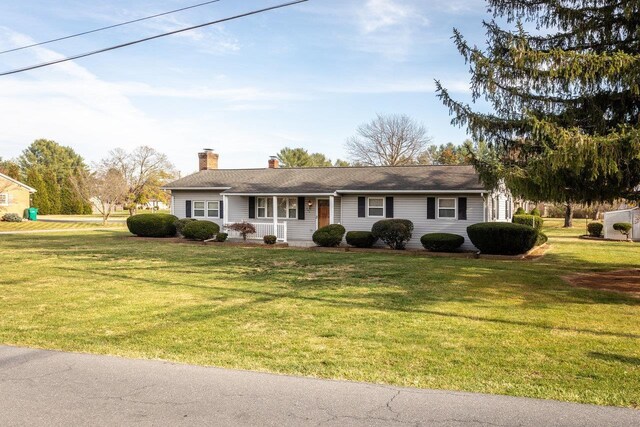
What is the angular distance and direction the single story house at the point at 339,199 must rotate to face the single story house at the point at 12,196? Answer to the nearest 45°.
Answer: approximately 135° to its right

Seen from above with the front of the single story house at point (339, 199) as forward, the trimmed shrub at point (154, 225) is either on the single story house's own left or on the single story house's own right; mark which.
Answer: on the single story house's own right

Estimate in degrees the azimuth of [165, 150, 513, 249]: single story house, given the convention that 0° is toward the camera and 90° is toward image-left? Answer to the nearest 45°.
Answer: approximately 0°

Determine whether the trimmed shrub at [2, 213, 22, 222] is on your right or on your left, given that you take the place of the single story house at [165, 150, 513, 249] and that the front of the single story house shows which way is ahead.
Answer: on your right

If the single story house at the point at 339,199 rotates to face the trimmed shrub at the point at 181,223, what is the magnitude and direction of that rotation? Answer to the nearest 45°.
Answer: approximately 90° to its right

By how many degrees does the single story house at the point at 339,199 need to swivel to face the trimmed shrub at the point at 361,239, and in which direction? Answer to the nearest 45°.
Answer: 0° — it already faces it

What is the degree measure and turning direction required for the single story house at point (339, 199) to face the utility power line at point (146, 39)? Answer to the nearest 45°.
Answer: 0° — it already faces it

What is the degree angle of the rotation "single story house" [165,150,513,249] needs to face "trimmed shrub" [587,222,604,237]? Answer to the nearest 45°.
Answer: approximately 90° to its left

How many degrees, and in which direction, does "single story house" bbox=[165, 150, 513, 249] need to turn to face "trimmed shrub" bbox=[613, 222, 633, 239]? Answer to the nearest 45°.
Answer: approximately 90° to its left

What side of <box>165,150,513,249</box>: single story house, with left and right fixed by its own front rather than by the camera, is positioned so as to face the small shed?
left
